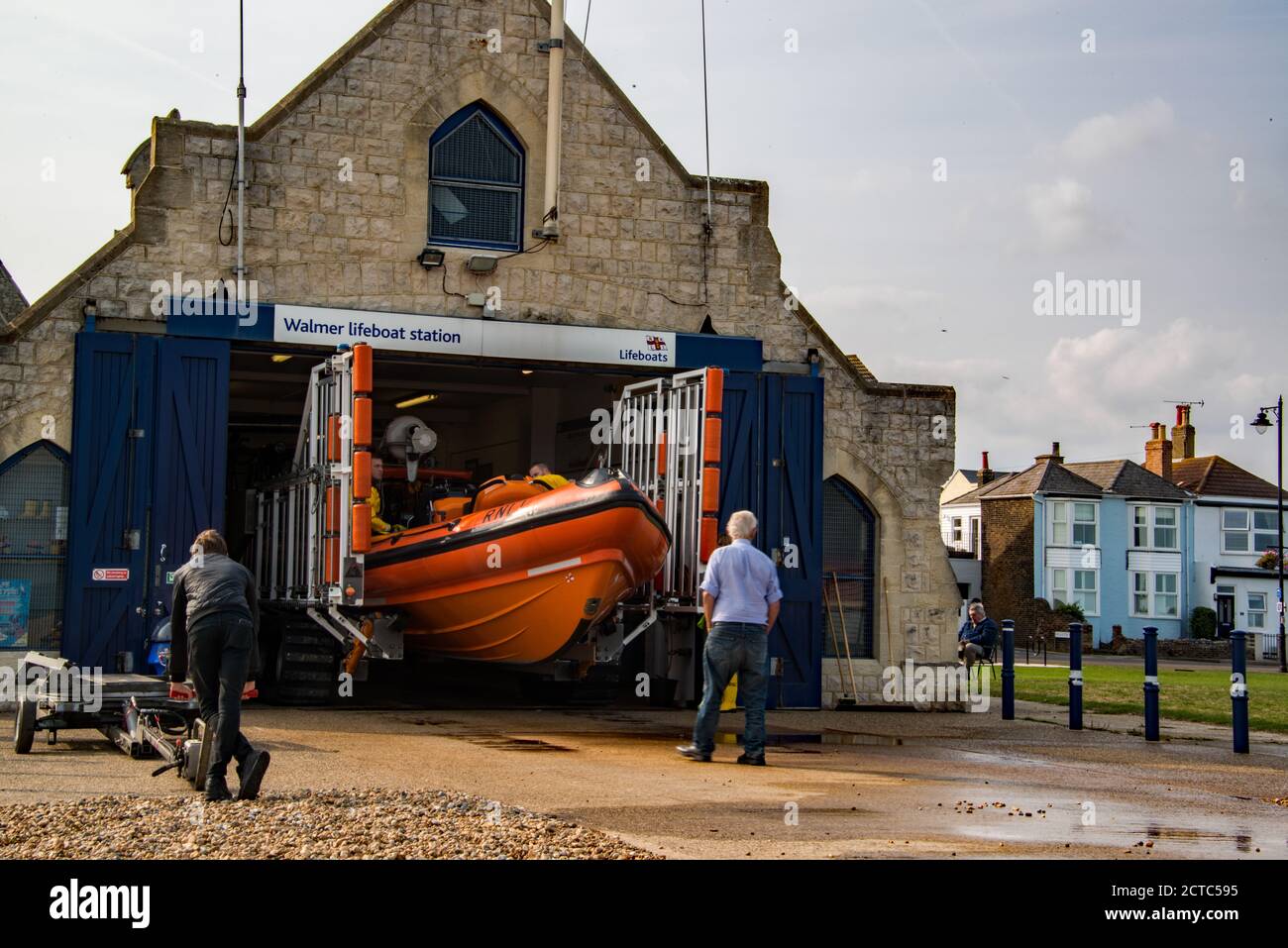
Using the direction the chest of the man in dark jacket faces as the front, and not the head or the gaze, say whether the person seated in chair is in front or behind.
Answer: in front

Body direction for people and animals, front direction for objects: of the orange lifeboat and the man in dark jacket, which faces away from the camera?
the man in dark jacket

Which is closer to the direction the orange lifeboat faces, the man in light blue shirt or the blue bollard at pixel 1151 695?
the man in light blue shirt

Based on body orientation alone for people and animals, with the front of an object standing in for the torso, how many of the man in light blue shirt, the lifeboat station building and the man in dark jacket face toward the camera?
1

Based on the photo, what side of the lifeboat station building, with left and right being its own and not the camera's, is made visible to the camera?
front

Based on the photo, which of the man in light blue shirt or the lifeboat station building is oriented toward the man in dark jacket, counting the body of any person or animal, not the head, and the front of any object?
the lifeboat station building

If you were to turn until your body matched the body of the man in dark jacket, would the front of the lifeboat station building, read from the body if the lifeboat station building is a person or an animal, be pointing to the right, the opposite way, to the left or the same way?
the opposite way

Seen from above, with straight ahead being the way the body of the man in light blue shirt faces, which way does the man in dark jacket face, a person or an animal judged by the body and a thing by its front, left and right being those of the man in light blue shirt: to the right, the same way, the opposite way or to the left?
the same way

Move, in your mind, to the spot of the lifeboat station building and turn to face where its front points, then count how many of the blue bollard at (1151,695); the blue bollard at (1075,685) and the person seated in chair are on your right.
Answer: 0

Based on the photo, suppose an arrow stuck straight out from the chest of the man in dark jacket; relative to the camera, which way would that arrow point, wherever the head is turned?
away from the camera

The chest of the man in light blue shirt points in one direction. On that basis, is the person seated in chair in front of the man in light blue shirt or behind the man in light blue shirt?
in front

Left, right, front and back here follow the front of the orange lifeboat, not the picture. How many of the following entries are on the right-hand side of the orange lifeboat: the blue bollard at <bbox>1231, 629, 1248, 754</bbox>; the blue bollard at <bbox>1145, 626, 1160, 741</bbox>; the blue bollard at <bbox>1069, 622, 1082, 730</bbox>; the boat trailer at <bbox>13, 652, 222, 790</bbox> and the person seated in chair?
1

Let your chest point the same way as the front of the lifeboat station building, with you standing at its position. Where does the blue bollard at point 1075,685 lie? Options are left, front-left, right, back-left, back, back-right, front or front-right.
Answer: left

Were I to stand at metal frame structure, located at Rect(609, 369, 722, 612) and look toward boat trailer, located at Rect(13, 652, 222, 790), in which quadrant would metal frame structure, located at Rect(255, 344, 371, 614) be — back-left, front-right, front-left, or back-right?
front-right

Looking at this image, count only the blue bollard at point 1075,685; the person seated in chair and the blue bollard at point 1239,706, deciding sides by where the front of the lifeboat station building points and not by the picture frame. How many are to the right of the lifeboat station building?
0

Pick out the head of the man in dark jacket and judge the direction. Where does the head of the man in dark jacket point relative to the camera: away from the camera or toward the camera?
away from the camera

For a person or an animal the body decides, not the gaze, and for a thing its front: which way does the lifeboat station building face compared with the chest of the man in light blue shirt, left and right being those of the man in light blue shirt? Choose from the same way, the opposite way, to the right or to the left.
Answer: the opposite way

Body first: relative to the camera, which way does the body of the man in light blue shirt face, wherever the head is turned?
away from the camera
